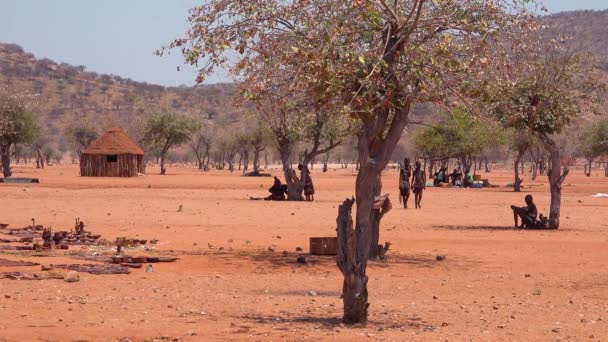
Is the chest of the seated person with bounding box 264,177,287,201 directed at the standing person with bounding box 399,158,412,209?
no

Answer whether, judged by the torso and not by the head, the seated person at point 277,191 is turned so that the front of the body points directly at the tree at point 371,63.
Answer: no

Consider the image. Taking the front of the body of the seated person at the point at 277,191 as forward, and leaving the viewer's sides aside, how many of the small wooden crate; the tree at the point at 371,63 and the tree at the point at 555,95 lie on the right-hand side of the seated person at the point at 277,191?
0

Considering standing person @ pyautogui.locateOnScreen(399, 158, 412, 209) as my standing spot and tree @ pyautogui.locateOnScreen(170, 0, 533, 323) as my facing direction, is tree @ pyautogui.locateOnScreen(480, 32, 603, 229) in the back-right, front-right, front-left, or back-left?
front-left

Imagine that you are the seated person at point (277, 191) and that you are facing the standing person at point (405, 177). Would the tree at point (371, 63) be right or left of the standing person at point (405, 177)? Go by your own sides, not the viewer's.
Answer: right

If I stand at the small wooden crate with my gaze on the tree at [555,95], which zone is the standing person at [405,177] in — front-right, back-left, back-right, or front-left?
front-left

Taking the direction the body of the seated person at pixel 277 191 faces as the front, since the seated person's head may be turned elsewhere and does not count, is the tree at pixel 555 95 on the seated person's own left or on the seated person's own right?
on the seated person's own left

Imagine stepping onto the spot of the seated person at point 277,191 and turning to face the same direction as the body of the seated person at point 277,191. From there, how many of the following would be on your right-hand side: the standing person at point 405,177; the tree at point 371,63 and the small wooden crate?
0

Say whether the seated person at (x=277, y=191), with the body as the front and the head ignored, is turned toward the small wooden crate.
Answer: no

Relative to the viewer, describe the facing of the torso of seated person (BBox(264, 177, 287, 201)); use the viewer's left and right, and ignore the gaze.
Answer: facing to the left of the viewer
